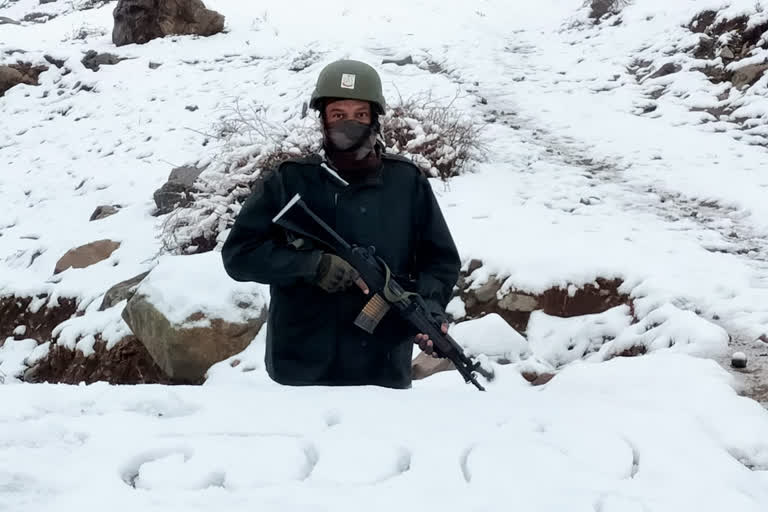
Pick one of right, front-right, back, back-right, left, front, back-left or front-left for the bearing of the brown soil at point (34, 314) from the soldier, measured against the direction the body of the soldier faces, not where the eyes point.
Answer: back-right

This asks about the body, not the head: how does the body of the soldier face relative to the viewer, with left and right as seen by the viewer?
facing the viewer

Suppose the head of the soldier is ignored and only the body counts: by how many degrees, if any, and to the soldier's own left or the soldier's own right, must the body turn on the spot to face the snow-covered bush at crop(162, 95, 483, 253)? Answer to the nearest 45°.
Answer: approximately 180°
